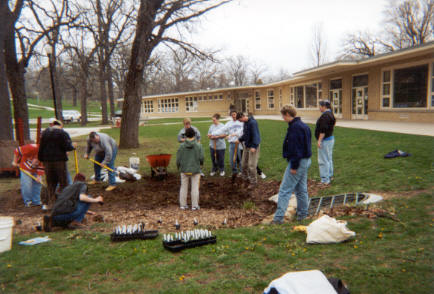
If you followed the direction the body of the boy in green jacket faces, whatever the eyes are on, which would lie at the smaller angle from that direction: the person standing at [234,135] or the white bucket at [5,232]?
the person standing

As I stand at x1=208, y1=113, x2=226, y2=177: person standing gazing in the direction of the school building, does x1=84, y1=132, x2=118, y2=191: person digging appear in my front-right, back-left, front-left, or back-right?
back-left

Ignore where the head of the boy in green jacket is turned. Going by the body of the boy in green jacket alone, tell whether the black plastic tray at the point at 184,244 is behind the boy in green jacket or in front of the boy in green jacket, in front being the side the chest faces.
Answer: behind

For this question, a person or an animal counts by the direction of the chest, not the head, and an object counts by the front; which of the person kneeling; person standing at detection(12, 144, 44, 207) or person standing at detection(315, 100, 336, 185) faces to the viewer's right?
the person kneeling

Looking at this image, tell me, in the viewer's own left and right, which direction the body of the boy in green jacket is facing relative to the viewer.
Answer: facing away from the viewer
